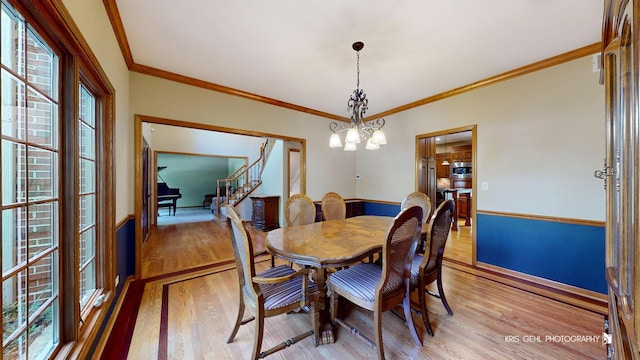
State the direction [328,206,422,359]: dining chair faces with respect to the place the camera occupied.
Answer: facing away from the viewer and to the left of the viewer

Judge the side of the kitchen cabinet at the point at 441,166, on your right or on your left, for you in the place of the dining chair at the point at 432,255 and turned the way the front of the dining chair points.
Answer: on your right

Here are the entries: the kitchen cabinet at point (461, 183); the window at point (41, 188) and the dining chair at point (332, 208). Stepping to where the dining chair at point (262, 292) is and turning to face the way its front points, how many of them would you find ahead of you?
2

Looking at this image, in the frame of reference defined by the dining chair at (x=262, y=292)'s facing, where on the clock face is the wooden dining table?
The wooden dining table is roughly at 1 o'clock from the dining chair.

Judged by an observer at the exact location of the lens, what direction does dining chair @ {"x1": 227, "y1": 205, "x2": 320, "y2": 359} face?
facing away from the viewer and to the right of the viewer

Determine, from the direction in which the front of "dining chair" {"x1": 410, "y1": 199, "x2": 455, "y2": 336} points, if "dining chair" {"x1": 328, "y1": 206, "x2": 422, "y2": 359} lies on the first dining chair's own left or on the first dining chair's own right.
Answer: on the first dining chair's own left

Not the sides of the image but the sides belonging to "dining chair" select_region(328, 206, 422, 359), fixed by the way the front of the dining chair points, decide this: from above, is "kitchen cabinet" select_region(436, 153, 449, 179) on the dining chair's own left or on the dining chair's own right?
on the dining chair's own right

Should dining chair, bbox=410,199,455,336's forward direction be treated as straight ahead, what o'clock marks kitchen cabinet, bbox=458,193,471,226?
The kitchen cabinet is roughly at 2 o'clock from the dining chair.
